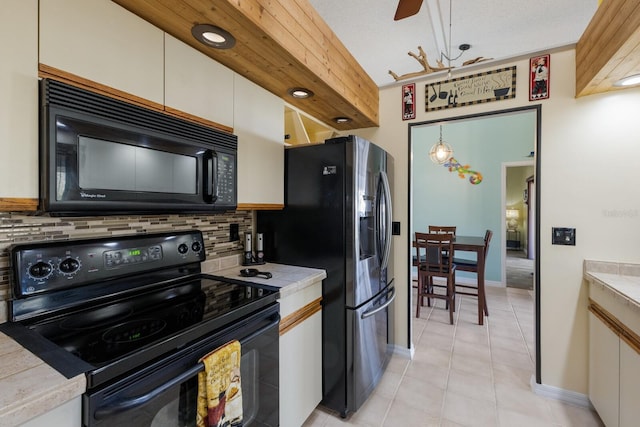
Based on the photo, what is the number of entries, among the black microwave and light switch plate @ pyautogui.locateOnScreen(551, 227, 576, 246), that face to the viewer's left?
0

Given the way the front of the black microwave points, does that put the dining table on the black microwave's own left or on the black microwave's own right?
on the black microwave's own left

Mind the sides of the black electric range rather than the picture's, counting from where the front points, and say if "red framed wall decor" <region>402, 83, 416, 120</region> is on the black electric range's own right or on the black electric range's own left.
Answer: on the black electric range's own left

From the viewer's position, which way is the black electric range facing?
facing the viewer and to the right of the viewer

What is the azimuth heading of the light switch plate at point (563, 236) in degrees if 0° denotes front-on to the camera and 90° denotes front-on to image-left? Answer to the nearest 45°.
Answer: approximately 0°

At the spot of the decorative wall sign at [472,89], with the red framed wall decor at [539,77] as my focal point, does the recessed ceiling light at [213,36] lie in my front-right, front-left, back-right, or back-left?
back-right

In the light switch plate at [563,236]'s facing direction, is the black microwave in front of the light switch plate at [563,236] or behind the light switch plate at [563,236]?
in front

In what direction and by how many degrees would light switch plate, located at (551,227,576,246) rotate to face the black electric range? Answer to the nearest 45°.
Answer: approximately 45° to its right

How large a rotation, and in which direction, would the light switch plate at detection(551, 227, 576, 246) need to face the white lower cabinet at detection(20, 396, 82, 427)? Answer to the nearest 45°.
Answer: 0° — it already faces it

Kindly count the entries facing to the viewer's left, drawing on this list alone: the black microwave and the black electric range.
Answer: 0
